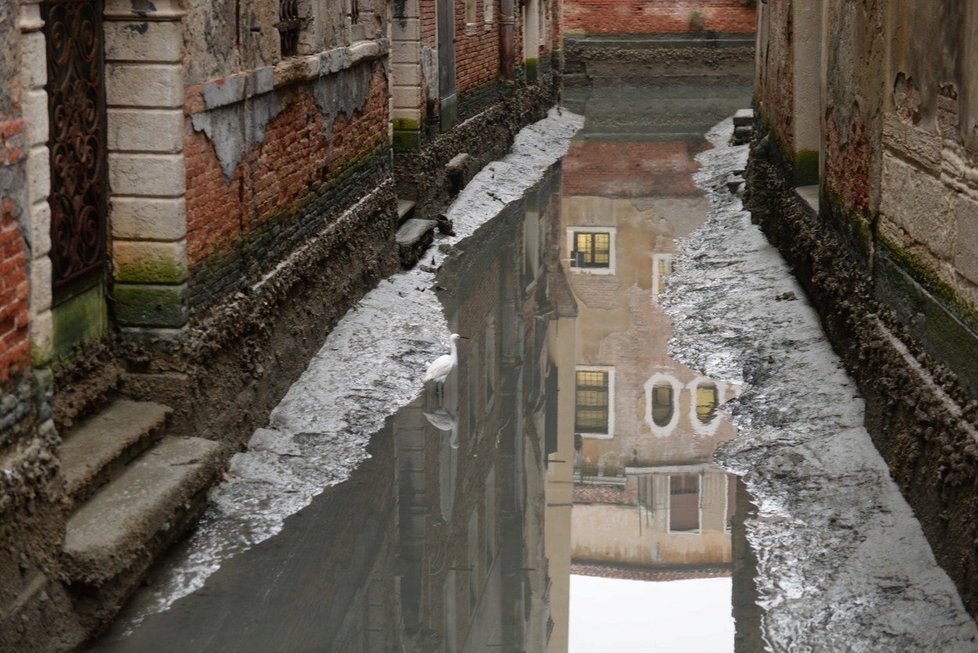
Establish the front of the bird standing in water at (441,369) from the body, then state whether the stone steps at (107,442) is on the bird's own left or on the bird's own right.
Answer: on the bird's own right

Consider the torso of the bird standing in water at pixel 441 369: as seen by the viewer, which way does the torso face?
to the viewer's right

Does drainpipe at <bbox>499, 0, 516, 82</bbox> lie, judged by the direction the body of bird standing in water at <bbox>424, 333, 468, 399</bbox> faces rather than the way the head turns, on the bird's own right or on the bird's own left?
on the bird's own left

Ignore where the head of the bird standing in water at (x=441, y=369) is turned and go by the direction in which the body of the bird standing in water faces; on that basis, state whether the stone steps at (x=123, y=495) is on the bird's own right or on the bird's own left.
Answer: on the bird's own right
